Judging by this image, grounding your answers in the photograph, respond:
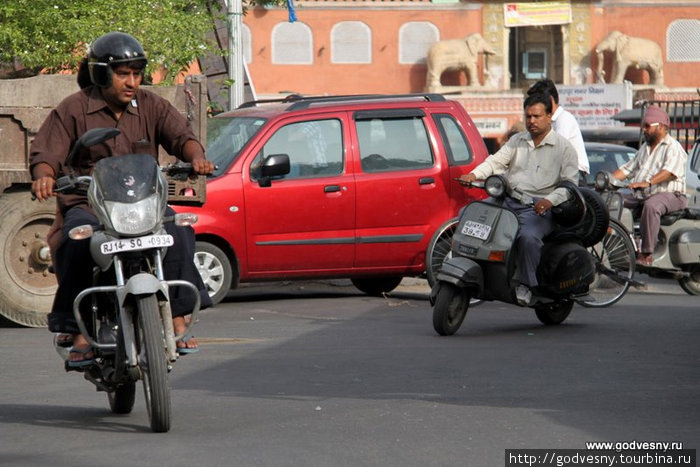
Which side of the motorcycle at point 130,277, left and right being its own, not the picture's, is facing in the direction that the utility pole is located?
back

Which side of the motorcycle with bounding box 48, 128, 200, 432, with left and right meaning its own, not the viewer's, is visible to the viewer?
front

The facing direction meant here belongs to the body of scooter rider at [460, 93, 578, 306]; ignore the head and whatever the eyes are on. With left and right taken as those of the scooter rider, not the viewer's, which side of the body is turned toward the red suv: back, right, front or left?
right

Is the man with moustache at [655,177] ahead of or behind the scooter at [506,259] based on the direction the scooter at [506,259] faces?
behind

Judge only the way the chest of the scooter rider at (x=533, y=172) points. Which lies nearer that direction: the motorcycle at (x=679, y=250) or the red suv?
the red suv

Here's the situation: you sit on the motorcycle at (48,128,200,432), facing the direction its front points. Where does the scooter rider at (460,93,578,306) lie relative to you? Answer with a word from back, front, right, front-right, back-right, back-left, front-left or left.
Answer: back-left

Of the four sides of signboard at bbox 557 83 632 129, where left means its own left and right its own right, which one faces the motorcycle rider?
front

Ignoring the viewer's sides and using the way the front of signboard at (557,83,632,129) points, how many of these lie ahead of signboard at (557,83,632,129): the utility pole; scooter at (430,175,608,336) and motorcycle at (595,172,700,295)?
3

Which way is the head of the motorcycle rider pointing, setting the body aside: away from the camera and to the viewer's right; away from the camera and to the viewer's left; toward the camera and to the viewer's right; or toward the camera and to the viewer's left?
toward the camera and to the viewer's right

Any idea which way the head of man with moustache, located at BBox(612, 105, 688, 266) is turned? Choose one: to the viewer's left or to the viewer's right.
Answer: to the viewer's left

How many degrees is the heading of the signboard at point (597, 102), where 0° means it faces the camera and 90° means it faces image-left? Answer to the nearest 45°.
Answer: approximately 0°
